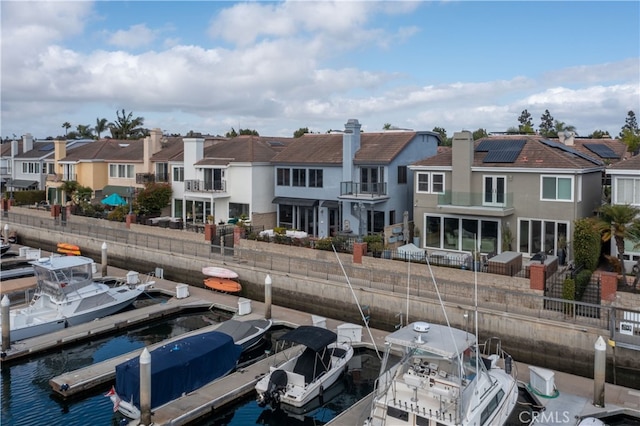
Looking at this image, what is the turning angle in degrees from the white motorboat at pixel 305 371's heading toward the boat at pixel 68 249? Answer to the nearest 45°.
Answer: approximately 90° to its left

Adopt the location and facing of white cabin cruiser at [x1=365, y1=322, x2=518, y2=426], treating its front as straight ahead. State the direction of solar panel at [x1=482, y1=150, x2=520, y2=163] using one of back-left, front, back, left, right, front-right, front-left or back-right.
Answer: front-left

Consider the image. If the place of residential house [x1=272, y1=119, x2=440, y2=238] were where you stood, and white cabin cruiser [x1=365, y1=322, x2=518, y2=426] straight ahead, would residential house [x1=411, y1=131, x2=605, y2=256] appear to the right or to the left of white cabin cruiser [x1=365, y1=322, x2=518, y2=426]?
left

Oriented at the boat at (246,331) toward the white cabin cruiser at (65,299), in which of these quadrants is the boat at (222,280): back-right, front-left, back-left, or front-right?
front-right

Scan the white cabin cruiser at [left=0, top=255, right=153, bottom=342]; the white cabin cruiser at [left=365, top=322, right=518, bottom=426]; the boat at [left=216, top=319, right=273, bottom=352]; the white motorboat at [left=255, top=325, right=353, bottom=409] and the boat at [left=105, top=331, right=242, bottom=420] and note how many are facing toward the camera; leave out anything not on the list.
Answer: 0

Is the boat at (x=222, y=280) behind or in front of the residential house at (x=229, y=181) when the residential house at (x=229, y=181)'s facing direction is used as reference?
in front

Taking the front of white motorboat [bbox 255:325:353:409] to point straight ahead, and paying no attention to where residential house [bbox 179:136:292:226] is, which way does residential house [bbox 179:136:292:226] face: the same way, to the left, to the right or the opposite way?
the opposite way

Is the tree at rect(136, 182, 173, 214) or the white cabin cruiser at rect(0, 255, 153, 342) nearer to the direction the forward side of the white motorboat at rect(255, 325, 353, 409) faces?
the tree

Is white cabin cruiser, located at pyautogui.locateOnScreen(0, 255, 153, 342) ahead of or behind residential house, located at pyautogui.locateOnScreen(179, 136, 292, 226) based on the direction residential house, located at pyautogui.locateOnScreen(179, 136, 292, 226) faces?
ahead

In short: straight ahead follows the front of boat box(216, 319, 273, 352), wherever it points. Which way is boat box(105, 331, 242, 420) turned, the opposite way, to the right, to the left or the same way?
the same way

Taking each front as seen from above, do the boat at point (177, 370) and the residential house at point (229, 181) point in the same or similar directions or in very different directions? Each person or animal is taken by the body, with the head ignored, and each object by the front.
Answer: very different directions

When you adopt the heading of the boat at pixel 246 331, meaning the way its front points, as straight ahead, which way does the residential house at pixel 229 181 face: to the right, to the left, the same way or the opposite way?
the opposite way

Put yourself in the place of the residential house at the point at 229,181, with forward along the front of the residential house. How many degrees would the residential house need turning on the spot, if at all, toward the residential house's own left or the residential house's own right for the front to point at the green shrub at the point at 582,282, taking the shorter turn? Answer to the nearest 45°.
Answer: approximately 90° to the residential house's own left

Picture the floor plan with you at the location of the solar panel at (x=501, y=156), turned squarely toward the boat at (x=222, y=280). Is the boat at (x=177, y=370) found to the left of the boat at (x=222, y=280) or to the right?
left

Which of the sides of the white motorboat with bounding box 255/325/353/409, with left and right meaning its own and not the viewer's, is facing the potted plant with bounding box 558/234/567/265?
front

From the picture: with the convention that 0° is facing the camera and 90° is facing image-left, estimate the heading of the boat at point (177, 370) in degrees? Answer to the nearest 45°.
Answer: approximately 225°

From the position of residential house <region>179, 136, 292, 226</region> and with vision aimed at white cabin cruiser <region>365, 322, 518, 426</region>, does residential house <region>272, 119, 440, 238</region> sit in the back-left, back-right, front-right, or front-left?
front-left
